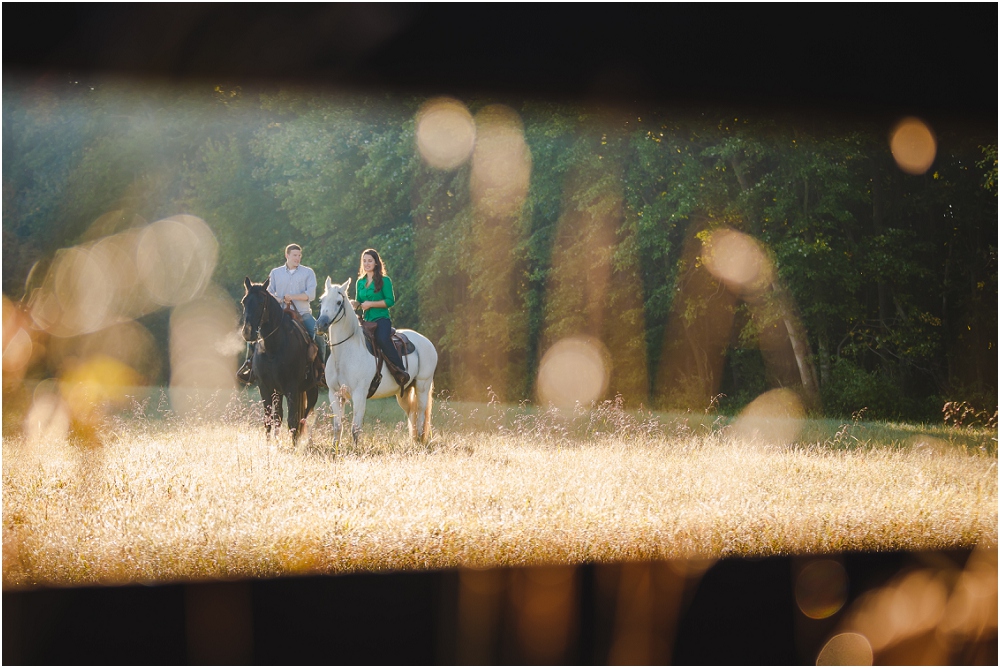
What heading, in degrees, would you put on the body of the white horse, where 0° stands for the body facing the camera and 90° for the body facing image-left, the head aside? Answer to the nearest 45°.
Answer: approximately 45°

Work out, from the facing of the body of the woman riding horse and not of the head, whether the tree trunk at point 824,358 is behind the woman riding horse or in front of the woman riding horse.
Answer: behind

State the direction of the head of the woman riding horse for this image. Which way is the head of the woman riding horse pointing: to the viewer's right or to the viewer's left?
to the viewer's left

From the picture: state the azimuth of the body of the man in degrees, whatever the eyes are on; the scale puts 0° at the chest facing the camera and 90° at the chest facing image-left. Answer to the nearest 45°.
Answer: approximately 0°

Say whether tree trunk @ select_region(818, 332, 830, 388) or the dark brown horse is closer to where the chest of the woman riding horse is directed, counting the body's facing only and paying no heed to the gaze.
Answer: the dark brown horse
